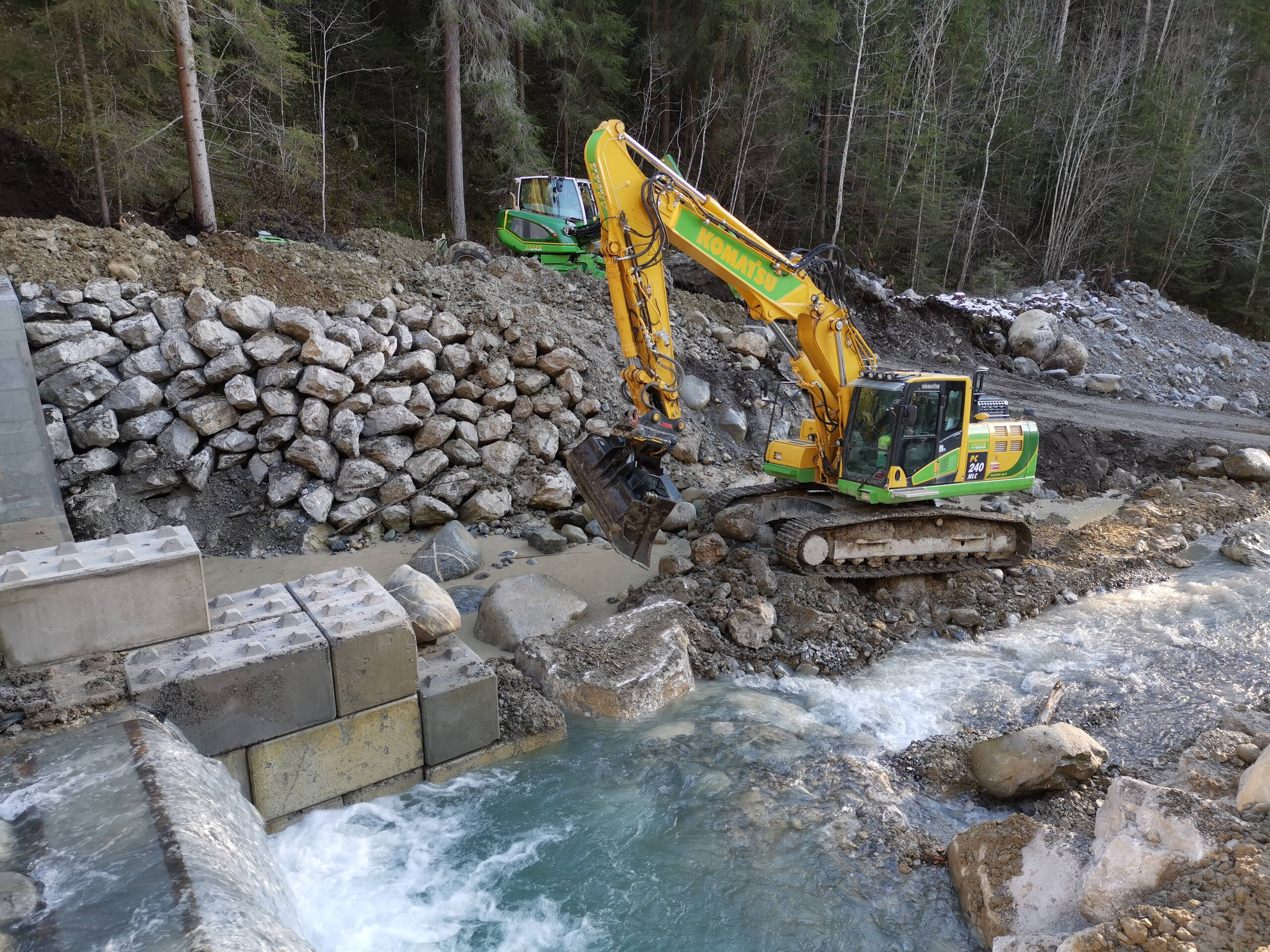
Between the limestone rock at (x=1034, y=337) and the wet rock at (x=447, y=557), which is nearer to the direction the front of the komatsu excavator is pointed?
the wet rock

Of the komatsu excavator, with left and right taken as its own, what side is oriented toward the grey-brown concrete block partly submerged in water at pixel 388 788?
front

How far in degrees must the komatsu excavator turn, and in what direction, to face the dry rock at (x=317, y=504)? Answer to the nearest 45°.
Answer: approximately 45° to its right

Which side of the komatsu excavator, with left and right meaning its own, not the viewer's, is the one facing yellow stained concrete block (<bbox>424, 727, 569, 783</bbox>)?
front

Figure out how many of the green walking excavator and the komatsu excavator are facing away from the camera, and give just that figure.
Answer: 0

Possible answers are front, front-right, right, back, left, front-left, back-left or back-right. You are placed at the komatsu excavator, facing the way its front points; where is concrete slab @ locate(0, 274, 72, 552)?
front-right

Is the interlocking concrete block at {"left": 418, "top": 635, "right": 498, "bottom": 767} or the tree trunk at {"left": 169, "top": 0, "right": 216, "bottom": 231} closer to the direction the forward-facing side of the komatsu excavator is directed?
the interlocking concrete block

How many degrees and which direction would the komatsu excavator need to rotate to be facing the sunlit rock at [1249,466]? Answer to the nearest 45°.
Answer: approximately 180°

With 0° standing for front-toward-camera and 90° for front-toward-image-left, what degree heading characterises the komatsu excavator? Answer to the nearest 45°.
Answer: approximately 45°

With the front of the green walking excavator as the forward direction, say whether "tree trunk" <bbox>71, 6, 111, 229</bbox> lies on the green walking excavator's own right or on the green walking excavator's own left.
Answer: on the green walking excavator's own right
